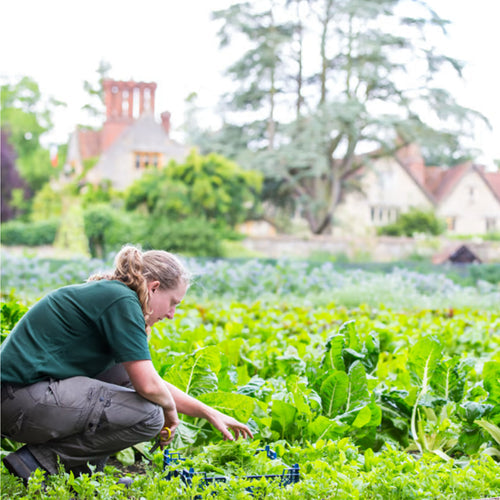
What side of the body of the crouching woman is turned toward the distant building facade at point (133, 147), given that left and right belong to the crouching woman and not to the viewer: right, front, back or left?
left

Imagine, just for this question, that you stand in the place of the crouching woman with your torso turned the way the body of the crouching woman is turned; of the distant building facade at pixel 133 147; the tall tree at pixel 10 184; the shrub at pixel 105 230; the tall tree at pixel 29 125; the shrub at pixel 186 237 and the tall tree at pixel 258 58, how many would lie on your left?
6

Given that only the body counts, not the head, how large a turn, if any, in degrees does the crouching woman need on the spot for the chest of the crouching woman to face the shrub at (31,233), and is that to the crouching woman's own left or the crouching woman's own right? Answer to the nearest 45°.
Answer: approximately 90° to the crouching woman's own left

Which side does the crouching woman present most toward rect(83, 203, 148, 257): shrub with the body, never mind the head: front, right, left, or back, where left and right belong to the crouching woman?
left

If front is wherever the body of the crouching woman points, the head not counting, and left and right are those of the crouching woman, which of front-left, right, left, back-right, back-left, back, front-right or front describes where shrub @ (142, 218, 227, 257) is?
left

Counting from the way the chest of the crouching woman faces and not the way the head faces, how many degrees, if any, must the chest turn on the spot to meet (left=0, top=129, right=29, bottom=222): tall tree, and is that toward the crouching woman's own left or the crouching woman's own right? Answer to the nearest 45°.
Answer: approximately 90° to the crouching woman's own left

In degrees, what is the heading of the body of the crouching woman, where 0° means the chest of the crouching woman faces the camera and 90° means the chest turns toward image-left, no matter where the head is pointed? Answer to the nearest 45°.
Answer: approximately 270°

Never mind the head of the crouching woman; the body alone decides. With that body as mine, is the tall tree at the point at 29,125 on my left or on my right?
on my left

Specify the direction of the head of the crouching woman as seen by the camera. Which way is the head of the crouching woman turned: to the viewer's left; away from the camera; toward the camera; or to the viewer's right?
to the viewer's right
